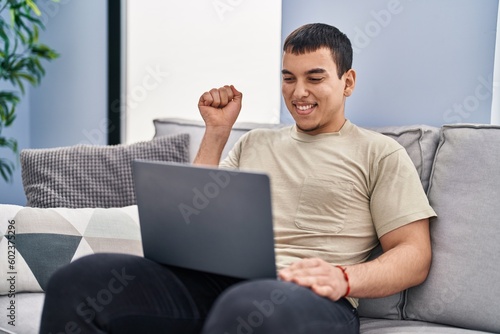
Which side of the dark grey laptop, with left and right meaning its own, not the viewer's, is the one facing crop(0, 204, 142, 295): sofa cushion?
left

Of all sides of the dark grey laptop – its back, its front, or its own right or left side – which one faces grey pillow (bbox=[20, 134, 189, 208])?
left

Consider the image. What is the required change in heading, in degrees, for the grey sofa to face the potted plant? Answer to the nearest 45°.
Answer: approximately 135° to its right

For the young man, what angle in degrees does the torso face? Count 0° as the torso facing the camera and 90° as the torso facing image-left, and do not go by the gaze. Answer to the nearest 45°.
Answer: approximately 45°

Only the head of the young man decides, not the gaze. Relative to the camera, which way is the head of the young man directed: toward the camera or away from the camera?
toward the camera

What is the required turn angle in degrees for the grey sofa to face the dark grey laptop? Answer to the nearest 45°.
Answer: approximately 45° to its right

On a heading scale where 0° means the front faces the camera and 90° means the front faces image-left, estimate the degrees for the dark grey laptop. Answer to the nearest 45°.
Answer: approximately 225°

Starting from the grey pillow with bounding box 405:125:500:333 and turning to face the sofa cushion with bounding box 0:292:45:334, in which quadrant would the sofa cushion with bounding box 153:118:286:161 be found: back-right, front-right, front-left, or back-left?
front-right

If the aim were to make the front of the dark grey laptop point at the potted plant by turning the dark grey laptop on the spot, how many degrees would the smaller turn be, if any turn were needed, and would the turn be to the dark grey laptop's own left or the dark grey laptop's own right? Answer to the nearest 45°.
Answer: approximately 90° to the dark grey laptop's own left

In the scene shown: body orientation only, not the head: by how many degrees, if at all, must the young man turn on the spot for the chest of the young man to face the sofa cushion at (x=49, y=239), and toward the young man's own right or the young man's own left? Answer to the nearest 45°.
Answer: approximately 45° to the young man's own right

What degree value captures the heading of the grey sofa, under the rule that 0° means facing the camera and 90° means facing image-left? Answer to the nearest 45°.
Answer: approximately 0°

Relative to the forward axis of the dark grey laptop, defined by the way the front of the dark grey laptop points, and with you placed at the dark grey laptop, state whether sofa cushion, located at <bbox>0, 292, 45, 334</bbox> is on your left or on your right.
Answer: on your left

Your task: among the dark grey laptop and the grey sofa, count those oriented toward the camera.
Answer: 1
